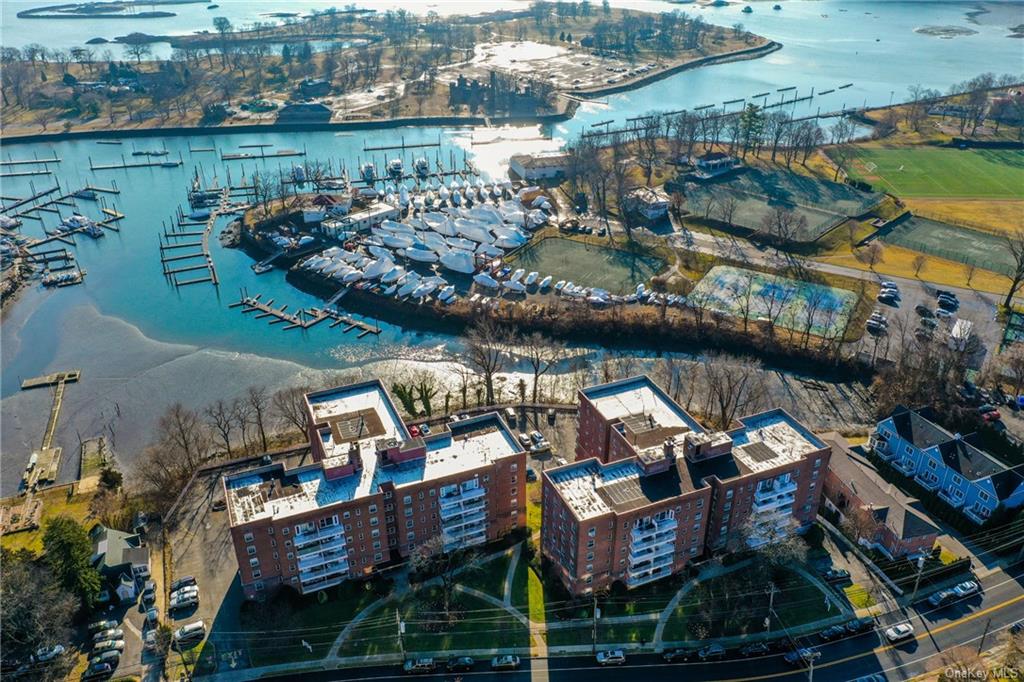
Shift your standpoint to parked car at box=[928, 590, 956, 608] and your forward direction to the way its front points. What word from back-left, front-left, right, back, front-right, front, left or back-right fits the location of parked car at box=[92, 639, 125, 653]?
front

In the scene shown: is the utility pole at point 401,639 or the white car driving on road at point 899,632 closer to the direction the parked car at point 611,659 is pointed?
the utility pole

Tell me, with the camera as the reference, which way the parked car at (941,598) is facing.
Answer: facing the viewer and to the left of the viewer

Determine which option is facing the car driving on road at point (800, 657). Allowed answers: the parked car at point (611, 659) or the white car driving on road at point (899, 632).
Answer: the white car driving on road at point (899, 632)

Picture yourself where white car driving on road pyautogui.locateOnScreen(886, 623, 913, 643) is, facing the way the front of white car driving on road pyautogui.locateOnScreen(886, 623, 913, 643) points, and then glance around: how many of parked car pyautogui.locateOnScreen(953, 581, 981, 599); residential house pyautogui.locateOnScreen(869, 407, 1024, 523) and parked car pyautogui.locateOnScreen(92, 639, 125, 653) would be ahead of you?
1

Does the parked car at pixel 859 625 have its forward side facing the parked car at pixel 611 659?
yes

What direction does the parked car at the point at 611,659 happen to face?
to the viewer's left

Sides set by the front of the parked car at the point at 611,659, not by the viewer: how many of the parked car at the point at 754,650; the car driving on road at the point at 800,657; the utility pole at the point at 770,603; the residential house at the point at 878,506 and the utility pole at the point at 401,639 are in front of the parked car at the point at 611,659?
1

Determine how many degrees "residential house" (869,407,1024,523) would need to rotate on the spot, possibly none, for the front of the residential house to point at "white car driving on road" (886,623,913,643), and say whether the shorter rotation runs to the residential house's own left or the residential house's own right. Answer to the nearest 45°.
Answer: approximately 45° to the residential house's own left

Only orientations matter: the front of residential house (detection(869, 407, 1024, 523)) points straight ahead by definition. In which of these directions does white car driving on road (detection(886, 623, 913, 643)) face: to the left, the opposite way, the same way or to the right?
the same way

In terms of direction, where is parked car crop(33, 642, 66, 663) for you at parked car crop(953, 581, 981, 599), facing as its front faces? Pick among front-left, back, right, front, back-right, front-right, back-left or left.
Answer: front

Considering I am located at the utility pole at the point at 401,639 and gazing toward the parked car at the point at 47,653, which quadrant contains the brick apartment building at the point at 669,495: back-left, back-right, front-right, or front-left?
back-right

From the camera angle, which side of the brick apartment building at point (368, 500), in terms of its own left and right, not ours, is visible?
front

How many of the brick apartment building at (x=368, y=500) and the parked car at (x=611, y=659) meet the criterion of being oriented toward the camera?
1

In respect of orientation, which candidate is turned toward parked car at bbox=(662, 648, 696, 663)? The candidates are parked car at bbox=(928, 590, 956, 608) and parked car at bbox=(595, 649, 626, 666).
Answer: parked car at bbox=(928, 590, 956, 608)

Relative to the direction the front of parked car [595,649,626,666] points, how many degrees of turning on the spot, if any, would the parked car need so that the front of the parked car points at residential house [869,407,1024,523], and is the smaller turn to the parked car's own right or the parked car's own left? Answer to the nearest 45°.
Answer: approximately 135° to the parked car's own right

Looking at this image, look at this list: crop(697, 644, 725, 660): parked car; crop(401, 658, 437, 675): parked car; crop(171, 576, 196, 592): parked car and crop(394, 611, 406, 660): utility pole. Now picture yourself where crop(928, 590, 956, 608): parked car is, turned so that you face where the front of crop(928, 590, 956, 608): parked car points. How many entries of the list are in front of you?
4

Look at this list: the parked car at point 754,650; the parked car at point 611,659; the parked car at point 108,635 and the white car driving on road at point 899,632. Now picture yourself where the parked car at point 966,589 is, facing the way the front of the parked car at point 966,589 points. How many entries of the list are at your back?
0

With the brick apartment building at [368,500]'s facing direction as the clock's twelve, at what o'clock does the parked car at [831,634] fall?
The parked car is roughly at 10 o'clock from the brick apartment building.
